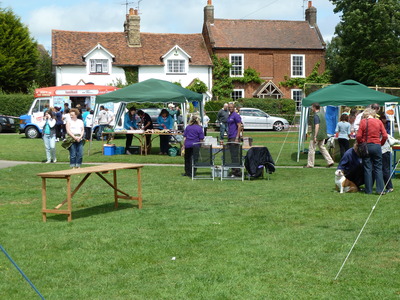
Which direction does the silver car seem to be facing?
to the viewer's right

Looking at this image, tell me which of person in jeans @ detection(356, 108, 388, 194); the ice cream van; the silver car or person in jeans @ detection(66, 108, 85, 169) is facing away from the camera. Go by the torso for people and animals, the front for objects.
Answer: person in jeans @ detection(356, 108, 388, 194)

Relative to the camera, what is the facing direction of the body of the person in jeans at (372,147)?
away from the camera

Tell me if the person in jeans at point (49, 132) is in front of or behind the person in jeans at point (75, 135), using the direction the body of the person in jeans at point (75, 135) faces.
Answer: behind

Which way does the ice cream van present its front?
to the viewer's left

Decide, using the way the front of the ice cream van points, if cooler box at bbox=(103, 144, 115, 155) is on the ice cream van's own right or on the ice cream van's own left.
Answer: on the ice cream van's own left

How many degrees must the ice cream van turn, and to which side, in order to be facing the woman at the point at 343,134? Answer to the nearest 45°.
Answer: approximately 135° to its left

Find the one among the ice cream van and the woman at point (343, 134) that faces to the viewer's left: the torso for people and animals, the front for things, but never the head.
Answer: the ice cream van

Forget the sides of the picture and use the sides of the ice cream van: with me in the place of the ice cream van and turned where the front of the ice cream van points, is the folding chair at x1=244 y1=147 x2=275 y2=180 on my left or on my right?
on my left

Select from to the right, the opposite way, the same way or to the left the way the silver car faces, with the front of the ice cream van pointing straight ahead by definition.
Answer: the opposite way

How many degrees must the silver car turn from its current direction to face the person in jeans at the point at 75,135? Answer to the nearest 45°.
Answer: approximately 90° to its right
